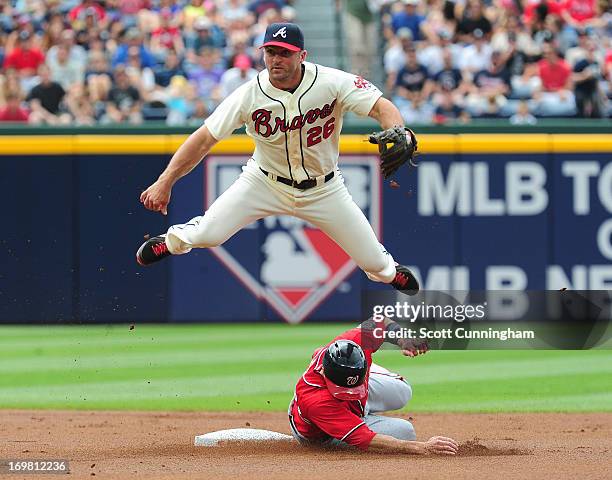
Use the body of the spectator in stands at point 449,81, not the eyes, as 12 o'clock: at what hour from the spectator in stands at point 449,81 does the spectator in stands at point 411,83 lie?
the spectator in stands at point 411,83 is roughly at 3 o'clock from the spectator in stands at point 449,81.

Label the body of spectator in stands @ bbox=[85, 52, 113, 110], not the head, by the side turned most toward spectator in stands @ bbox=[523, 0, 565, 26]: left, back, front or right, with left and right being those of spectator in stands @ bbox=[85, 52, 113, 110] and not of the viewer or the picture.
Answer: left

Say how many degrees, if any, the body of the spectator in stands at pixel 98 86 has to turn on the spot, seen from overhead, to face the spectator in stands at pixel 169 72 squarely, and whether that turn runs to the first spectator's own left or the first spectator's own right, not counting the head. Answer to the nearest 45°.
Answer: approximately 135° to the first spectator's own left

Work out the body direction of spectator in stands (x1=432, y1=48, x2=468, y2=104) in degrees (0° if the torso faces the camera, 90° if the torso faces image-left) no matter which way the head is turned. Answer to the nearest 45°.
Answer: approximately 0°

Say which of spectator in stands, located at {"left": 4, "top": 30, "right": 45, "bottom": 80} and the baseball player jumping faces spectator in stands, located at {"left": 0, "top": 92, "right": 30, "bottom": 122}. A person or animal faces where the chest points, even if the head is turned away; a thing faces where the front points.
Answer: spectator in stands, located at {"left": 4, "top": 30, "right": 45, "bottom": 80}

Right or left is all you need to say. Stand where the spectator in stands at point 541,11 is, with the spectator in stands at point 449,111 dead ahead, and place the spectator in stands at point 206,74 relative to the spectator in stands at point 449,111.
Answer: right

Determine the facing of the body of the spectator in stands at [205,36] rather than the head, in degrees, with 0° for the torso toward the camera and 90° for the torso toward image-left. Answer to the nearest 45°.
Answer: approximately 0°

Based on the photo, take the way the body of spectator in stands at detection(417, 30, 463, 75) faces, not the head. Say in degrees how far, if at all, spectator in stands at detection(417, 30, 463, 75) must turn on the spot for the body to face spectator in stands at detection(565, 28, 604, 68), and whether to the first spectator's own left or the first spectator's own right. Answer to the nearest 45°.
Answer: approximately 90° to the first spectator's own left

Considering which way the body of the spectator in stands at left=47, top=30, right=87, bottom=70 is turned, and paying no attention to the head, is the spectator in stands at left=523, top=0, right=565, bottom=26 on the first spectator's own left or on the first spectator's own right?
on the first spectator's own left
